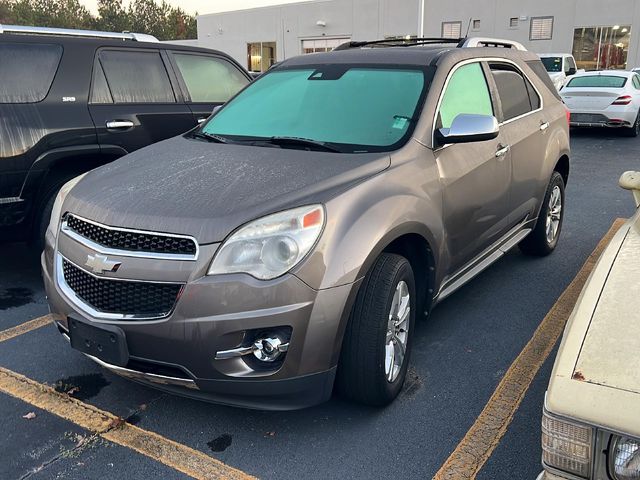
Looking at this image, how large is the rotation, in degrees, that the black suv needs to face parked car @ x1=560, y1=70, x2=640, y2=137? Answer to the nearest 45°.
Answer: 0° — it already faces it

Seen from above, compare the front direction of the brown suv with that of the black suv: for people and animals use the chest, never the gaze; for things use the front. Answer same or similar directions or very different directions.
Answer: very different directions

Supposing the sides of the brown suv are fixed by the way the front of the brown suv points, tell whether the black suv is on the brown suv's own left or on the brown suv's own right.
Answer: on the brown suv's own right

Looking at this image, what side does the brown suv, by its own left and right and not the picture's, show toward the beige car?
left

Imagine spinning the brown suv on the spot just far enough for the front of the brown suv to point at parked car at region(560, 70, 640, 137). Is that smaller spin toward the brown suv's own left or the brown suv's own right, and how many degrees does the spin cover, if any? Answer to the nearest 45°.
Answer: approximately 180°

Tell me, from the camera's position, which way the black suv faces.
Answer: facing away from the viewer and to the right of the viewer

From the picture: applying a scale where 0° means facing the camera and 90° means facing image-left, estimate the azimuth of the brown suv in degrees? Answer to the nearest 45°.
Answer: approximately 45°

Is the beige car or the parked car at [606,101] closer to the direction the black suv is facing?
the parked car
